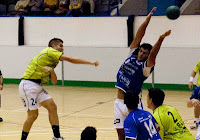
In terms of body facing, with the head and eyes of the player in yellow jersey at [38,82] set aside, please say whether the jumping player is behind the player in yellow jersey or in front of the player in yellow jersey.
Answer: in front

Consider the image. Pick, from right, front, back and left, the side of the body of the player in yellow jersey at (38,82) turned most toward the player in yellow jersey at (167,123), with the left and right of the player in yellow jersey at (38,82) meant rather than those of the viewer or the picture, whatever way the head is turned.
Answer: front

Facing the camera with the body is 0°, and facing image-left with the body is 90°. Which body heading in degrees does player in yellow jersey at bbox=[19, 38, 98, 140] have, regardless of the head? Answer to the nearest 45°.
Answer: approximately 315°

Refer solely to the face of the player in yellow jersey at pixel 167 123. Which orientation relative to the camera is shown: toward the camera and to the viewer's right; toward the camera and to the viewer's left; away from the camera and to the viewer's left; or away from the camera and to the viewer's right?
away from the camera and to the viewer's left

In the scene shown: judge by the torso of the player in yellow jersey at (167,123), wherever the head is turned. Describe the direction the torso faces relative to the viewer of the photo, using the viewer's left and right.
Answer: facing away from the viewer and to the left of the viewer

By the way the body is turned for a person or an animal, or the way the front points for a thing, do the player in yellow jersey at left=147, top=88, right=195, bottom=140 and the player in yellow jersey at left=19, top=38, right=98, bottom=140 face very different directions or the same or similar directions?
very different directions

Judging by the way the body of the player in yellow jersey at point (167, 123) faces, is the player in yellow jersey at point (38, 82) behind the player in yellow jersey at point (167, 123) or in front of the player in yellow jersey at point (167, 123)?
in front

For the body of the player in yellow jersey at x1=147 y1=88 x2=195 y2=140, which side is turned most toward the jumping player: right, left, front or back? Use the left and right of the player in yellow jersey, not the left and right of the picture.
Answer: front

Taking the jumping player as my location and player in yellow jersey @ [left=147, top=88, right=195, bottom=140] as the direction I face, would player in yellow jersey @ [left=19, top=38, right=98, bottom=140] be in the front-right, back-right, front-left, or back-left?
back-right
